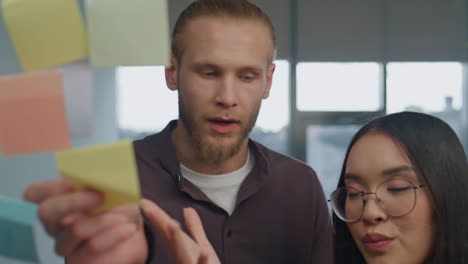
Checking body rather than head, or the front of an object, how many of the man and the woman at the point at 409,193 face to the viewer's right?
0

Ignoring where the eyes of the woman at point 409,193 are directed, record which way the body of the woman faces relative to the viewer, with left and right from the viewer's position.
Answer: facing the viewer and to the left of the viewer

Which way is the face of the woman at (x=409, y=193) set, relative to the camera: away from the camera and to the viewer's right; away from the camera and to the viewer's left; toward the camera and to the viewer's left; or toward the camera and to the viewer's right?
toward the camera and to the viewer's left

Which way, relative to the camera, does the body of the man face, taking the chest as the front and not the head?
toward the camera
